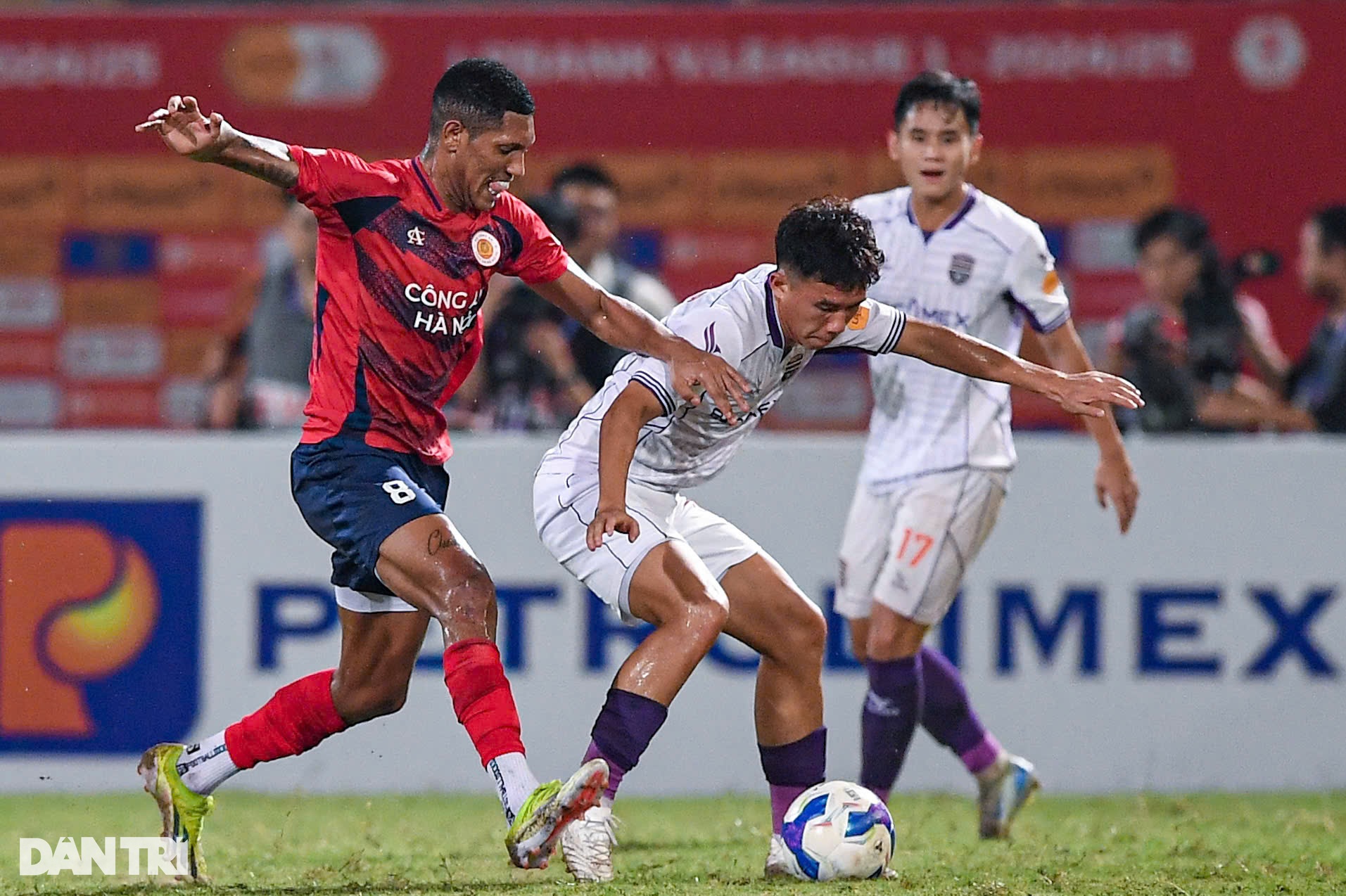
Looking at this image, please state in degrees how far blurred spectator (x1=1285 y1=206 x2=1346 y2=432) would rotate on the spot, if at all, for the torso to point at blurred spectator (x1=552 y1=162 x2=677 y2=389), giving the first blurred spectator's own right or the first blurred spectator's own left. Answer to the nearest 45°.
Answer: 0° — they already face them

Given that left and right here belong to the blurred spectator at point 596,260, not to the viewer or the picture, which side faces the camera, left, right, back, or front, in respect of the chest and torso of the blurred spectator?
front

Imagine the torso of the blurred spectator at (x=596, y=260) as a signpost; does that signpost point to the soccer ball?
yes

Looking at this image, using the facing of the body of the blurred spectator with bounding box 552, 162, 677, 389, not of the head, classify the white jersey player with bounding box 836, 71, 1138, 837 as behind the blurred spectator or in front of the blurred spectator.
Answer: in front

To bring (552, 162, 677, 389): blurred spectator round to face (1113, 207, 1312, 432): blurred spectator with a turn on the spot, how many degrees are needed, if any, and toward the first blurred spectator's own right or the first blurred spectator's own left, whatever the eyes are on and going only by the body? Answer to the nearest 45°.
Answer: approximately 90° to the first blurred spectator's own left

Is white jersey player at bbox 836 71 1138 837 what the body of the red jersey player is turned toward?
no

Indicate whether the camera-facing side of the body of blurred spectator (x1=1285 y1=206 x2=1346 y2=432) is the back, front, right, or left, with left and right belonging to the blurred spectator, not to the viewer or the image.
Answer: left

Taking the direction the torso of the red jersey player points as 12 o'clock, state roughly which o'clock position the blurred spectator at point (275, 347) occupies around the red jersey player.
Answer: The blurred spectator is roughly at 7 o'clock from the red jersey player.

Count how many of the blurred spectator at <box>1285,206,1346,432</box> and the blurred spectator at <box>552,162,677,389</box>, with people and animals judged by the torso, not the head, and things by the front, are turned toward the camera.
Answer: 1

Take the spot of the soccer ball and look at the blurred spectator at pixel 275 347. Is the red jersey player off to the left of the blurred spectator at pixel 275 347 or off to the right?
left

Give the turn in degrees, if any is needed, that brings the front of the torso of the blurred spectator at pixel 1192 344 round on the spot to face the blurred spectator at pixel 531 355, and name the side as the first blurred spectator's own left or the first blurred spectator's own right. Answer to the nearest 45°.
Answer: approximately 45° to the first blurred spectator's own right

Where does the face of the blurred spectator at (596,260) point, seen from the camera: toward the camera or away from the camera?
toward the camera

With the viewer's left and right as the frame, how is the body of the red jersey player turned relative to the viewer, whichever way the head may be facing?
facing the viewer and to the right of the viewer

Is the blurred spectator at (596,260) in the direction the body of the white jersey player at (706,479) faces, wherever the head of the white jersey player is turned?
no

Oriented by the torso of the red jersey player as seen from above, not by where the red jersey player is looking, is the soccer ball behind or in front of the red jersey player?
in front

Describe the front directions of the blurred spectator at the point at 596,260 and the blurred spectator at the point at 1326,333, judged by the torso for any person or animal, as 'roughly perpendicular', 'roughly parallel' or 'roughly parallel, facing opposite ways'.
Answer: roughly perpendicular

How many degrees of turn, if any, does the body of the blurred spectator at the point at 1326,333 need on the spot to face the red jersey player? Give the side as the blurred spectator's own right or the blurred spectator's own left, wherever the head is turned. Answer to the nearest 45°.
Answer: approximately 45° to the blurred spectator's own left

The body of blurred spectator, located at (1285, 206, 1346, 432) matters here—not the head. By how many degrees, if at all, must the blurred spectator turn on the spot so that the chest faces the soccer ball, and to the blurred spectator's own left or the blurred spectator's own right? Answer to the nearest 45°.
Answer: approximately 90° to the blurred spectator's own left

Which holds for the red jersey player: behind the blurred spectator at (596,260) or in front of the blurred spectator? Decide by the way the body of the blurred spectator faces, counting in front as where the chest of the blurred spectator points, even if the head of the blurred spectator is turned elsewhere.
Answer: in front

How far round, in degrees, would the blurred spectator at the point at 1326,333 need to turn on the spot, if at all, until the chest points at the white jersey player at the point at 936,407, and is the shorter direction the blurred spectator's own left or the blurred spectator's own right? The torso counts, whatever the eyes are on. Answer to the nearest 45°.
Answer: approximately 90° to the blurred spectator's own left
